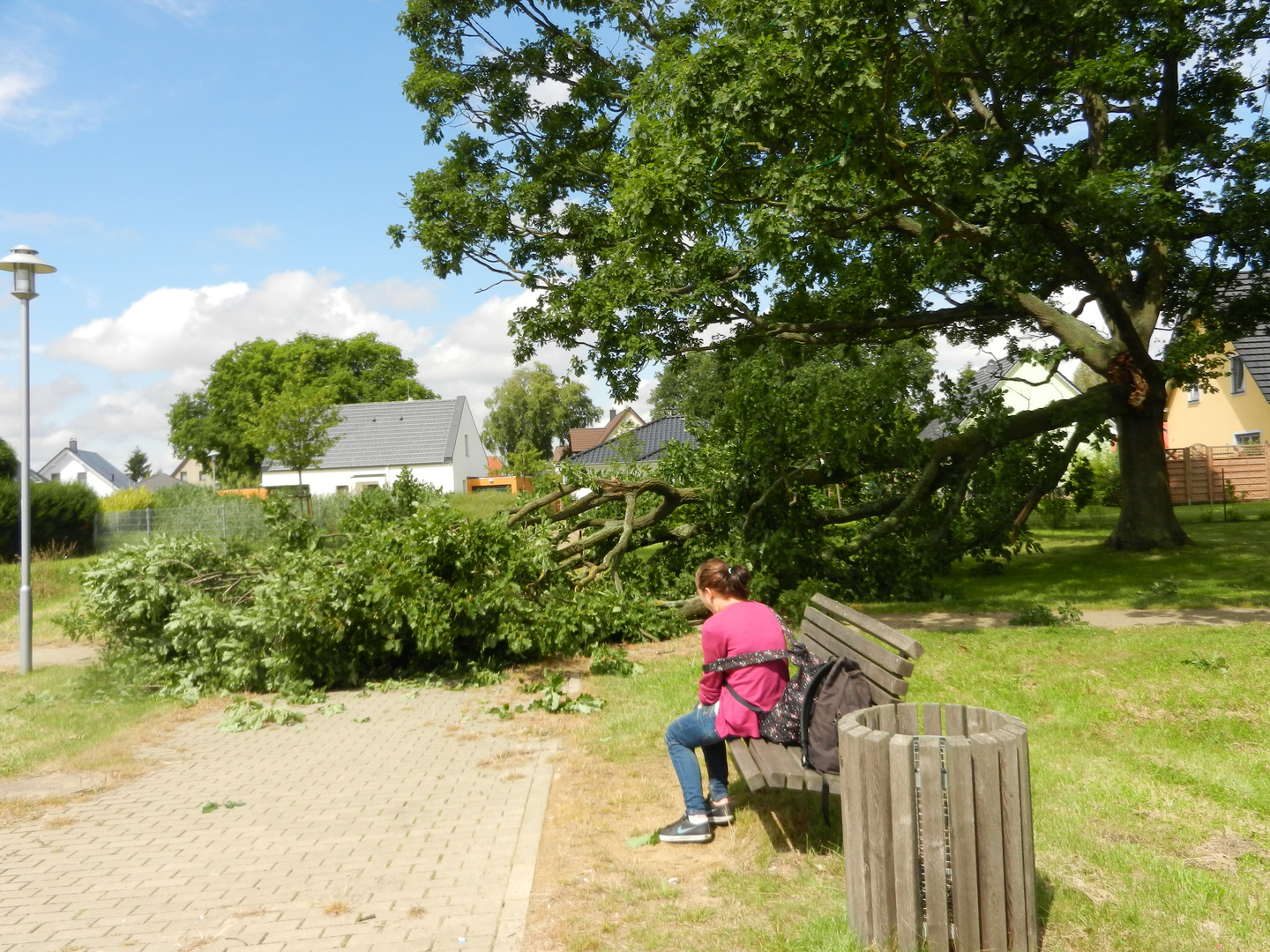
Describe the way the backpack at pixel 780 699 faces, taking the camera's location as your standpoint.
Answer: facing to the right of the viewer

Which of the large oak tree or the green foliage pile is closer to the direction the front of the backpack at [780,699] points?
the large oak tree

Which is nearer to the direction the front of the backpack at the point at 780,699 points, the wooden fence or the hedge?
the wooden fence

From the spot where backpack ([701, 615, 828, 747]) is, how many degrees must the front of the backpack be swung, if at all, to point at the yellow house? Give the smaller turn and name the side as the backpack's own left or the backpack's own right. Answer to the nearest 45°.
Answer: approximately 45° to the backpack's own left

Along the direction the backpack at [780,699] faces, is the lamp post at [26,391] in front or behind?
behind

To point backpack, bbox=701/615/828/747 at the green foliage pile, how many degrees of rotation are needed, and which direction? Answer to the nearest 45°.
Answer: approximately 135° to its left

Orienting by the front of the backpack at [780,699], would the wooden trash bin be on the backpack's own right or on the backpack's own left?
on the backpack's own right

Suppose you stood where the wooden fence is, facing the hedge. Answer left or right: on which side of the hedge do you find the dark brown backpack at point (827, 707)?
left

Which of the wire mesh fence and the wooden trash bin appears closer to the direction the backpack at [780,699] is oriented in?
the wooden trash bin

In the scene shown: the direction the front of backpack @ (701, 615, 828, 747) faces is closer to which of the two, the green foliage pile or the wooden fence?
the wooden fence
